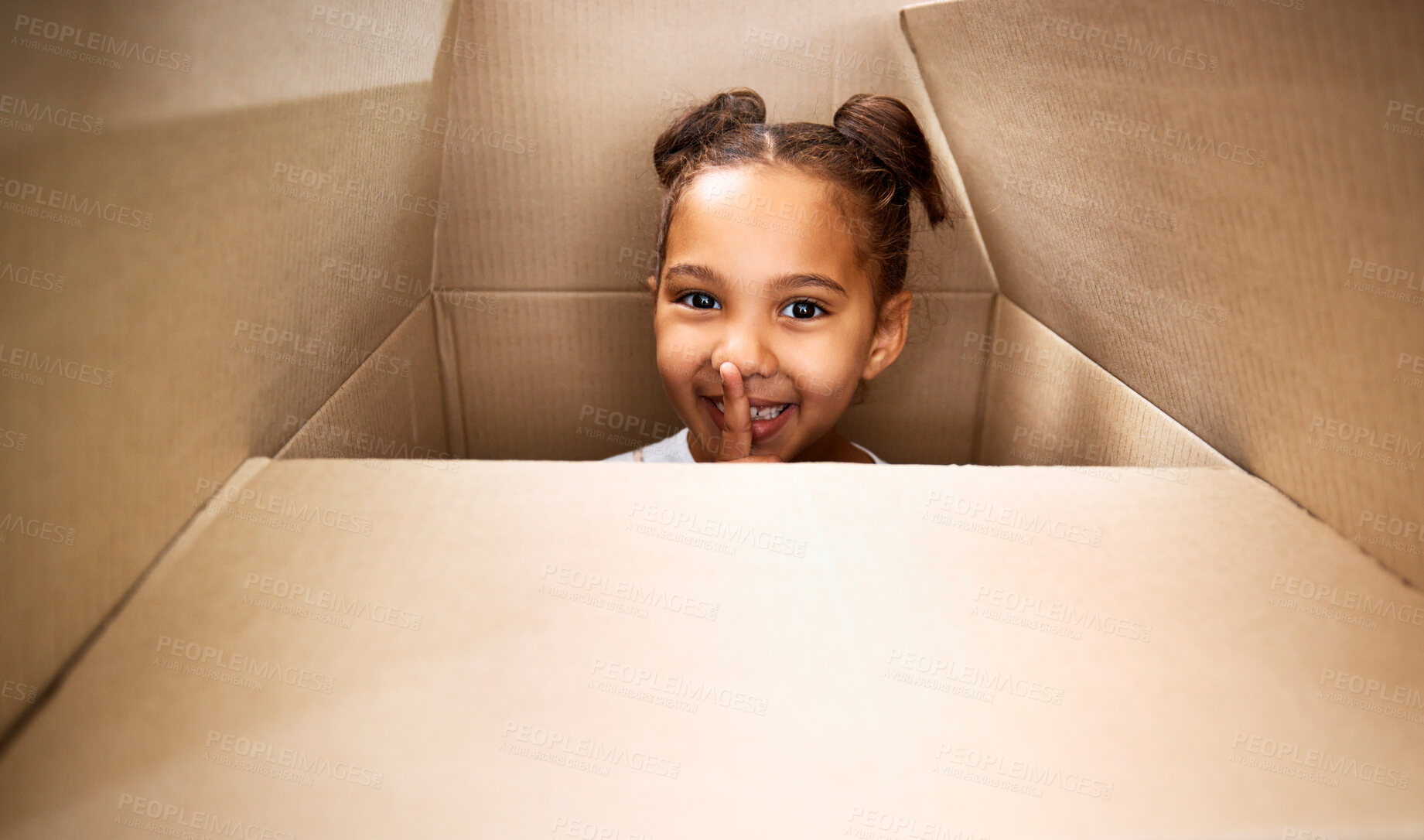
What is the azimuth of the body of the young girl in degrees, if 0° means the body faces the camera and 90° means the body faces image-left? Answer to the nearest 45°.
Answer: approximately 0°
